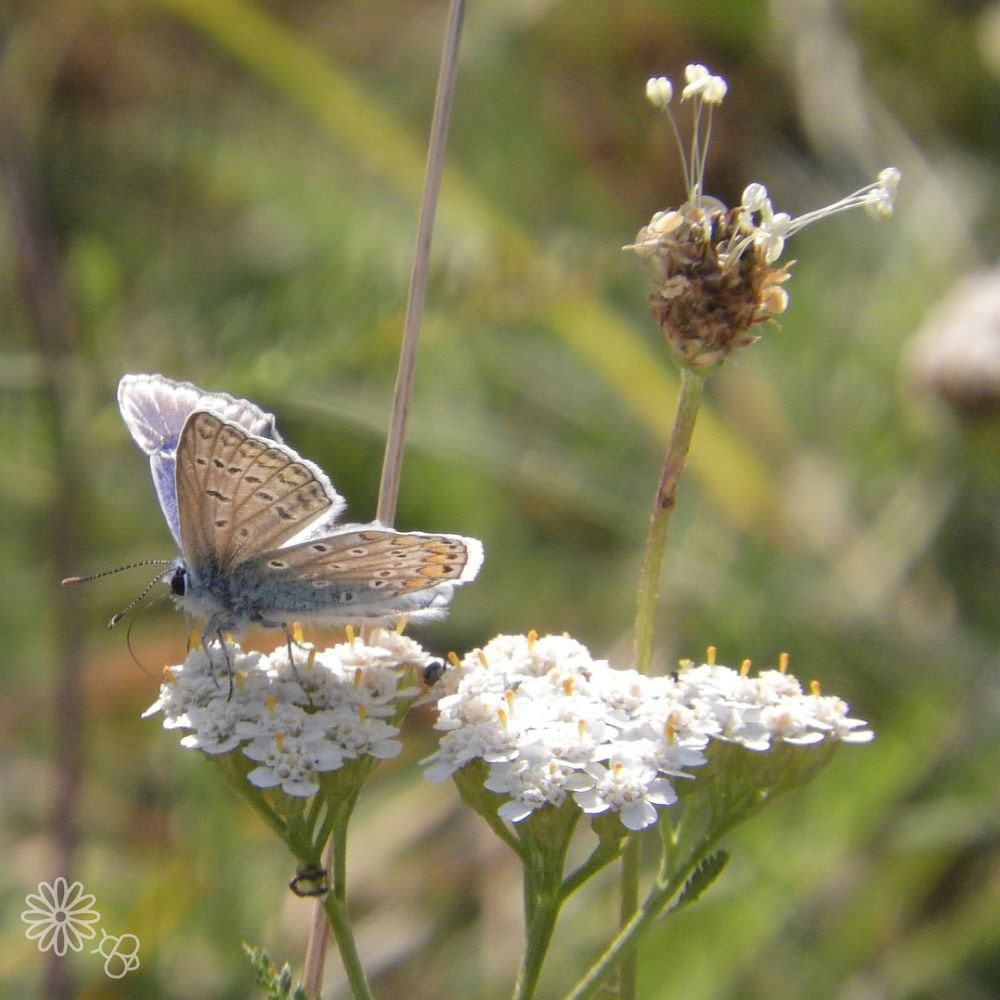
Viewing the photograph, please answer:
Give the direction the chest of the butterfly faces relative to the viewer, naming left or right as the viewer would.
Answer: facing to the left of the viewer

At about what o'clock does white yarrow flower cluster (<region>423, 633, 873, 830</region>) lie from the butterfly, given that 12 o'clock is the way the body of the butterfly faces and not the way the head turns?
The white yarrow flower cluster is roughly at 7 o'clock from the butterfly.

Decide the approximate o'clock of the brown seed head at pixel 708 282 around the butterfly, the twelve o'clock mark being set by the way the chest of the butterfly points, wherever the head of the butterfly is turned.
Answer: The brown seed head is roughly at 7 o'clock from the butterfly.
